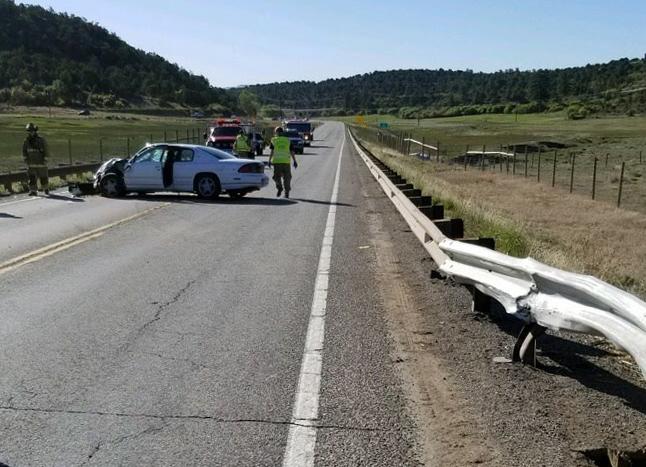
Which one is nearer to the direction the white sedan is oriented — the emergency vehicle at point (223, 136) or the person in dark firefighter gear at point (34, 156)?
the person in dark firefighter gear

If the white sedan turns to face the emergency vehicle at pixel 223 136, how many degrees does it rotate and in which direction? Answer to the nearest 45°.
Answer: approximately 45° to its right

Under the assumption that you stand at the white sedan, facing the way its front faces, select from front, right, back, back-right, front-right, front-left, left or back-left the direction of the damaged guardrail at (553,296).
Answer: back-left

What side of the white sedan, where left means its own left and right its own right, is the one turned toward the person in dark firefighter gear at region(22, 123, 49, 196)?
front

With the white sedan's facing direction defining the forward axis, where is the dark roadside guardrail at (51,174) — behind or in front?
in front

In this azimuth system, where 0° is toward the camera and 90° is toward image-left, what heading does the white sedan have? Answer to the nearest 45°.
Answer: approximately 135°

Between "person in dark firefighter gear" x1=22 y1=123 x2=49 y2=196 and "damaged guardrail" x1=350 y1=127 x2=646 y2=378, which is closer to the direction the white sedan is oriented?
the person in dark firefighter gear
